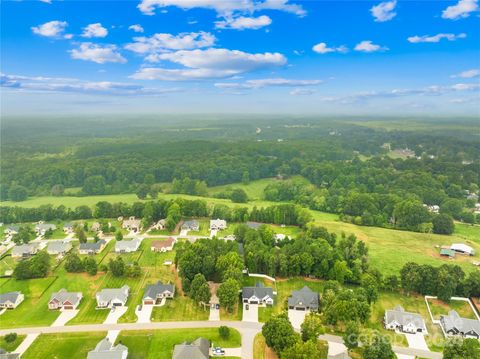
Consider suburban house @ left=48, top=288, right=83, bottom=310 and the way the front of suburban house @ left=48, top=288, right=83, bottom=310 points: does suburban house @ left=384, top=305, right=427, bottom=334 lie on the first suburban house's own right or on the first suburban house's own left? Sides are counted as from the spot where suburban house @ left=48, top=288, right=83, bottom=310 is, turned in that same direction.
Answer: on the first suburban house's own left

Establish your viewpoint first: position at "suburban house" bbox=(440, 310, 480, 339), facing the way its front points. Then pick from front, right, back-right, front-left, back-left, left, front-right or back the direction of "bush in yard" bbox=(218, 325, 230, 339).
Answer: front-right

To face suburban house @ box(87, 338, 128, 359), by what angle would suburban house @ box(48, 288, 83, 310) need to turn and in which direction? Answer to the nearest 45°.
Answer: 0° — it already faces it

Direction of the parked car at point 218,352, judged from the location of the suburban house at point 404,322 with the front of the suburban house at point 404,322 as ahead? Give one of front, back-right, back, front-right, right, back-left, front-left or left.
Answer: front-right

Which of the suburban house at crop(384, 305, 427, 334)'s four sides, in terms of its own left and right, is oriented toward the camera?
front

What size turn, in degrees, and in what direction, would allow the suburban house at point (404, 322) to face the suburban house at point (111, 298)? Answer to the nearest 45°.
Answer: approximately 90° to its right

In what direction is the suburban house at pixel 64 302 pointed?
toward the camera

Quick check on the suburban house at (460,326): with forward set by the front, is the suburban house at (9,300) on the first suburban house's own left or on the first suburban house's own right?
on the first suburban house's own right

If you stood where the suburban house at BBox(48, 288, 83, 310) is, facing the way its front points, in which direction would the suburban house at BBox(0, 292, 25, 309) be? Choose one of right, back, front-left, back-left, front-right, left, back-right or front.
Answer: back-right

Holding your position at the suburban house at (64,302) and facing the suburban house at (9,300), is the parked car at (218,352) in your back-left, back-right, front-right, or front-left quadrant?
back-left

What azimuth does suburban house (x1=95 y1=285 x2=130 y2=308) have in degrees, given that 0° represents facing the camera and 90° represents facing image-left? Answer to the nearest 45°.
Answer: approximately 0°

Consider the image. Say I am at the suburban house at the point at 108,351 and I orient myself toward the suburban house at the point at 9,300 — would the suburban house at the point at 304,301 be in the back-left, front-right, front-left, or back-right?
back-right

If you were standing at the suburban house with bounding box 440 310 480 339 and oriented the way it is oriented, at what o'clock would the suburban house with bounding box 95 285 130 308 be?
the suburban house with bounding box 95 285 130 308 is roughly at 2 o'clock from the suburban house with bounding box 440 310 480 339.

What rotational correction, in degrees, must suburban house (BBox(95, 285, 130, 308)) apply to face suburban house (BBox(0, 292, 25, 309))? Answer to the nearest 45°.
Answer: approximately 135° to its right

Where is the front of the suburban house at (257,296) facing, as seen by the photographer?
facing the viewer
